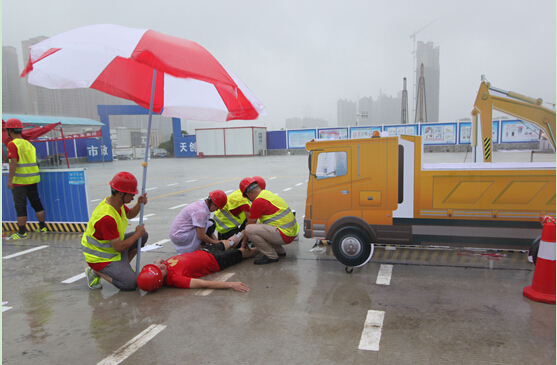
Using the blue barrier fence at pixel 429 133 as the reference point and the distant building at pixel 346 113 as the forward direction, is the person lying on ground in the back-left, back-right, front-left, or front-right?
back-left

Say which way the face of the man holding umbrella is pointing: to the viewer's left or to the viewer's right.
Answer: to the viewer's right

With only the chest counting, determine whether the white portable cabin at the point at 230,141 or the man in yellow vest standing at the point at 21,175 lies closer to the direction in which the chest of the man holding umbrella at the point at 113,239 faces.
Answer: the white portable cabin

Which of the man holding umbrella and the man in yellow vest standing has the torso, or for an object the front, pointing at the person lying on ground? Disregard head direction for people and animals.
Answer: the man holding umbrella

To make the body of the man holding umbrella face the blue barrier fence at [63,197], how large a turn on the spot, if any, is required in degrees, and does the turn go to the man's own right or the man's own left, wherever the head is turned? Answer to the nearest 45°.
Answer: approximately 90° to the man's own left

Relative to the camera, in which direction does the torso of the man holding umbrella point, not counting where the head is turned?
to the viewer's right

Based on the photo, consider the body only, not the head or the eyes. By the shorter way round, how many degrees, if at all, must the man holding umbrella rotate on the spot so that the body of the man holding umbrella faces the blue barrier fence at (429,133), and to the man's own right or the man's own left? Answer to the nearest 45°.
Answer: approximately 45° to the man's own left

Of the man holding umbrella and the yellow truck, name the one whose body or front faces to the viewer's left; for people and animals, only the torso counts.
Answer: the yellow truck

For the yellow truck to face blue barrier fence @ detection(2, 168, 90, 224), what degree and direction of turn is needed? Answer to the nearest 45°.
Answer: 0° — it already faces it
